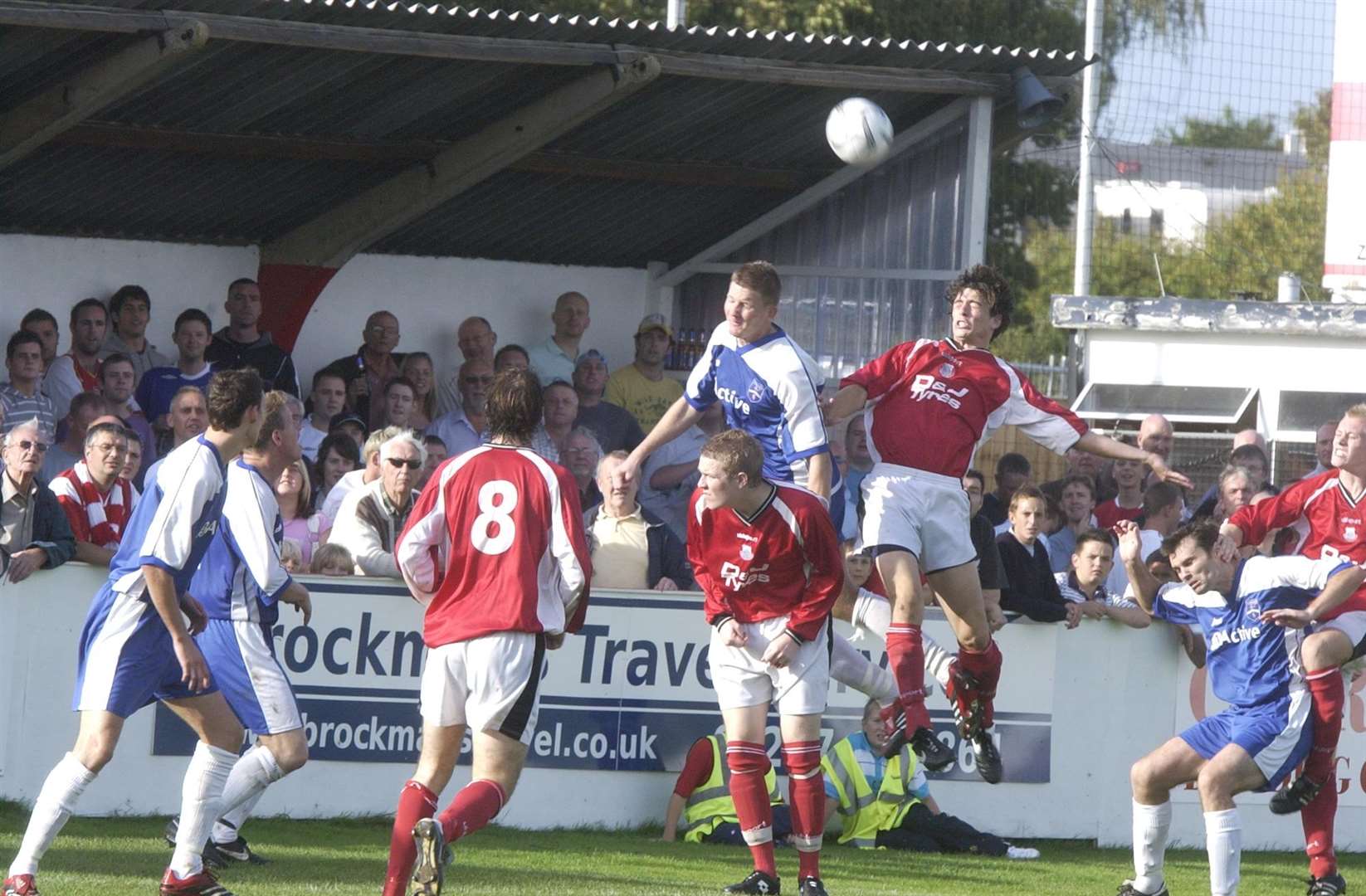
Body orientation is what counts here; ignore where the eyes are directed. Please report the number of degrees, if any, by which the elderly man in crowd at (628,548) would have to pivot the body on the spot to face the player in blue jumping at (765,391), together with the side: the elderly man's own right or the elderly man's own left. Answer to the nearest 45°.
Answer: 0° — they already face them

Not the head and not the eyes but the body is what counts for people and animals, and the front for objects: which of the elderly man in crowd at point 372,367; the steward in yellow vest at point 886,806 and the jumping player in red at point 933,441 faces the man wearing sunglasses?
the elderly man in crowd

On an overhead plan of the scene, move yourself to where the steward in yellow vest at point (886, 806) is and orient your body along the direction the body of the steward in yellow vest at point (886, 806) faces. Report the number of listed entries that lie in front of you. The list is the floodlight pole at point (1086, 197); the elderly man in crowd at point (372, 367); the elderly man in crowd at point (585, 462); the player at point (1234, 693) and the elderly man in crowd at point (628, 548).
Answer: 1

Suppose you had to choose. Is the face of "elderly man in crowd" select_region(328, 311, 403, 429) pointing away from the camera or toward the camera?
toward the camera

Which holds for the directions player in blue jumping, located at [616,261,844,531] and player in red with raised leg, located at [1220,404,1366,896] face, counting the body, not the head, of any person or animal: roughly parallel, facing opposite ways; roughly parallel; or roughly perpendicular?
roughly parallel

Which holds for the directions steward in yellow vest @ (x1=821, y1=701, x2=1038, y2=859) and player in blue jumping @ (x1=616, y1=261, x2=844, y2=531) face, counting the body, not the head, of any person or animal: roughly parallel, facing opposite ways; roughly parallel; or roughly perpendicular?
roughly perpendicular

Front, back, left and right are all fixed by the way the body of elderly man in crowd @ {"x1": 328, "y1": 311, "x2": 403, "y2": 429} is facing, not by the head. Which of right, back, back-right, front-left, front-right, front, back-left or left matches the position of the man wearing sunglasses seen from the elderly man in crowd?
front

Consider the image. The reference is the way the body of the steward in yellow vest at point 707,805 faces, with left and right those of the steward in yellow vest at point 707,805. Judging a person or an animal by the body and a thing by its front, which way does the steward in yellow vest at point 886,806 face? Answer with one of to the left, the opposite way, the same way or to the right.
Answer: the same way

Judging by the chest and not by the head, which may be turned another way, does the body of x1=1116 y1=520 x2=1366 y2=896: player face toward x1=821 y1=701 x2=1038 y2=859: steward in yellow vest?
no

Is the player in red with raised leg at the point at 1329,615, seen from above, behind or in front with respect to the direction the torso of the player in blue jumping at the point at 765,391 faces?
behind

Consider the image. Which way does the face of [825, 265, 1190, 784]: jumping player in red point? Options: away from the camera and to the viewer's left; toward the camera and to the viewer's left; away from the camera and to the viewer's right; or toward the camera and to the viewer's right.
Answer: toward the camera and to the viewer's left

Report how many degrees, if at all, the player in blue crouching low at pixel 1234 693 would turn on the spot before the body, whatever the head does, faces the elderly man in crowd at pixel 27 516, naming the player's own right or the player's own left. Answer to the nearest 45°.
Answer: approximately 45° to the player's own right

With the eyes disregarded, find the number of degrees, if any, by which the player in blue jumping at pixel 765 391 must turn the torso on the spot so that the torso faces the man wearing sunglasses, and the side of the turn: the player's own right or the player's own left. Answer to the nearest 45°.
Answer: approximately 90° to the player's own right

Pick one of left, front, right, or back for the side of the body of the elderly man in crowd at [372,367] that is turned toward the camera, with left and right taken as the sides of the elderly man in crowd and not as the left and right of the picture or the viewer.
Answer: front

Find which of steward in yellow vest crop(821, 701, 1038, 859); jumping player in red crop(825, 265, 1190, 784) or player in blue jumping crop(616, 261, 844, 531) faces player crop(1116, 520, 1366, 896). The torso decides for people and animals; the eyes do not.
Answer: the steward in yellow vest

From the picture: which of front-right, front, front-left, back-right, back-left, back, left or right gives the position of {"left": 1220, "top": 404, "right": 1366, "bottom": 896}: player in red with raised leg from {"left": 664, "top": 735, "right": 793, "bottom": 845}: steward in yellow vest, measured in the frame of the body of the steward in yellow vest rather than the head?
front-left

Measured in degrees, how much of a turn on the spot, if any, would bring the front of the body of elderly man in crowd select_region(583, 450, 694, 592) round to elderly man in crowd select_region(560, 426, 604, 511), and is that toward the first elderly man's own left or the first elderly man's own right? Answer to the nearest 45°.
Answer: approximately 180°

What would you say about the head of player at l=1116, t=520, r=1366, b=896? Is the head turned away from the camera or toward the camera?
toward the camera

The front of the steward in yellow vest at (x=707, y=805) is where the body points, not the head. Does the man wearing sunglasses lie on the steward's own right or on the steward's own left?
on the steward's own right
